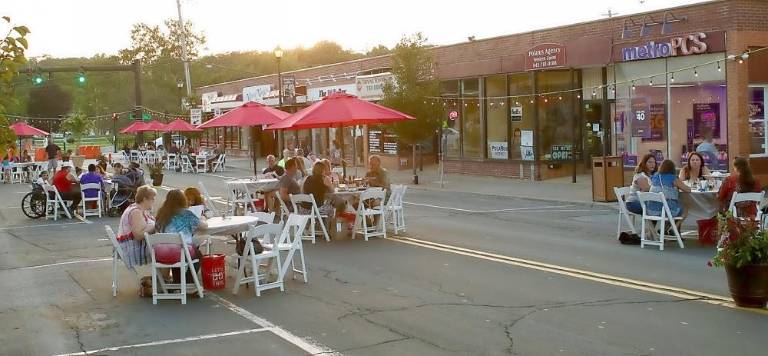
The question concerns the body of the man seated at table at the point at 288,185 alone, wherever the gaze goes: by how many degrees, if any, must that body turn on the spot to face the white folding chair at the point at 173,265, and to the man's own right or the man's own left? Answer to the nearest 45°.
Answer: approximately 90° to the man's own left

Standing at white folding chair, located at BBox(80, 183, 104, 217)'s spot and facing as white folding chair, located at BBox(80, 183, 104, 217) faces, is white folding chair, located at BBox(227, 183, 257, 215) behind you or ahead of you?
behind

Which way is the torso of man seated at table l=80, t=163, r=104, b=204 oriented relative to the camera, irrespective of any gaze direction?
away from the camera

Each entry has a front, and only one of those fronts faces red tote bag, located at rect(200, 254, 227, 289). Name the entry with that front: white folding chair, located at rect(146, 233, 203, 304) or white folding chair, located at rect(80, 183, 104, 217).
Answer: white folding chair, located at rect(146, 233, 203, 304)

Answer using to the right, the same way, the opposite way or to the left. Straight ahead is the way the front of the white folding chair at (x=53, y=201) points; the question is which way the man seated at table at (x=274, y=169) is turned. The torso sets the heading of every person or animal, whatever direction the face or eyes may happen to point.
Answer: the opposite way

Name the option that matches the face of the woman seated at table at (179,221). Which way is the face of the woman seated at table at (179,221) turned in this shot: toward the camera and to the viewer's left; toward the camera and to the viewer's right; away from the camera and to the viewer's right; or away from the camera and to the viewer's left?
away from the camera and to the viewer's right

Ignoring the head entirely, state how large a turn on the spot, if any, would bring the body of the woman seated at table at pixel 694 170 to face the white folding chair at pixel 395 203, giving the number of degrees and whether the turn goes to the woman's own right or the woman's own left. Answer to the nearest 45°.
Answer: approximately 90° to the woman's own right

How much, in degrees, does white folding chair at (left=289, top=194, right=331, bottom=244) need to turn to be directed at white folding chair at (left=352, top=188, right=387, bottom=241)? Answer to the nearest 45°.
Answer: approximately 45° to its right

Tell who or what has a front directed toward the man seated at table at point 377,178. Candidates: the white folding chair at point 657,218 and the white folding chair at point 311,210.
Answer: the white folding chair at point 311,210

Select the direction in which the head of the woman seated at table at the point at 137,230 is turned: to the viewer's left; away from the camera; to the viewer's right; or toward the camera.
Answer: to the viewer's right

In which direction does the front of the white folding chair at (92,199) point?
away from the camera
